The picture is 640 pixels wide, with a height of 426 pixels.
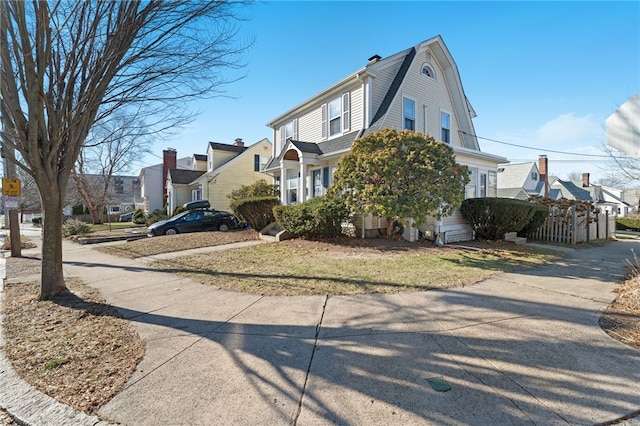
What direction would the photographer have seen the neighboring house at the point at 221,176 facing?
facing the viewer and to the left of the viewer

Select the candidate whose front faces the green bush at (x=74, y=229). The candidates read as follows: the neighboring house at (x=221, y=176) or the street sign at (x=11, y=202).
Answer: the neighboring house

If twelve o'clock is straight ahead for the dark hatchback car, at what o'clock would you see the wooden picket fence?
The wooden picket fence is roughly at 7 o'clock from the dark hatchback car.

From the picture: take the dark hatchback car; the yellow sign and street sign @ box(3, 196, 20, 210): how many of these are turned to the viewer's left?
1

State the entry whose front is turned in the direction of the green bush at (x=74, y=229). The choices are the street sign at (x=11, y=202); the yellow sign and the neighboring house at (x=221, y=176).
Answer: the neighboring house

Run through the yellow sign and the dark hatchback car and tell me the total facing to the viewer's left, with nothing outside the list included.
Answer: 1

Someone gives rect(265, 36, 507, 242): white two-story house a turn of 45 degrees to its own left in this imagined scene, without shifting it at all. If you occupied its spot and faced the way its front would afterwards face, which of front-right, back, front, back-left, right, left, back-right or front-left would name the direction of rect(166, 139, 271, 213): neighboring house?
back-right

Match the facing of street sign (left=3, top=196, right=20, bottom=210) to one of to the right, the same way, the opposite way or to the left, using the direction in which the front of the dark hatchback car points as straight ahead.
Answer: to the left

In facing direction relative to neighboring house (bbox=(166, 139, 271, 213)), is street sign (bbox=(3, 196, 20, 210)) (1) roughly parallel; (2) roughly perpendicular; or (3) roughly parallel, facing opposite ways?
roughly perpendicular

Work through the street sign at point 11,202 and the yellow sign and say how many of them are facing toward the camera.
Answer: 2

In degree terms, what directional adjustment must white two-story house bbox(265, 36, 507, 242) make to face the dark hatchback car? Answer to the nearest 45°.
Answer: approximately 45° to its right

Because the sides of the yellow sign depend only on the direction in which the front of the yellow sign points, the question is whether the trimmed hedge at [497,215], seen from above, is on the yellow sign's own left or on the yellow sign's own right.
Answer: on the yellow sign's own left

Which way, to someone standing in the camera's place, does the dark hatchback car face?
facing to the left of the viewer

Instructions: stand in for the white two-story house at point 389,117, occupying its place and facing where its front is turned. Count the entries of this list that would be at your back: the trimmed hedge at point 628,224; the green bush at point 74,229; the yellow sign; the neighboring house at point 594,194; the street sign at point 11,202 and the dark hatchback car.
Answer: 2
